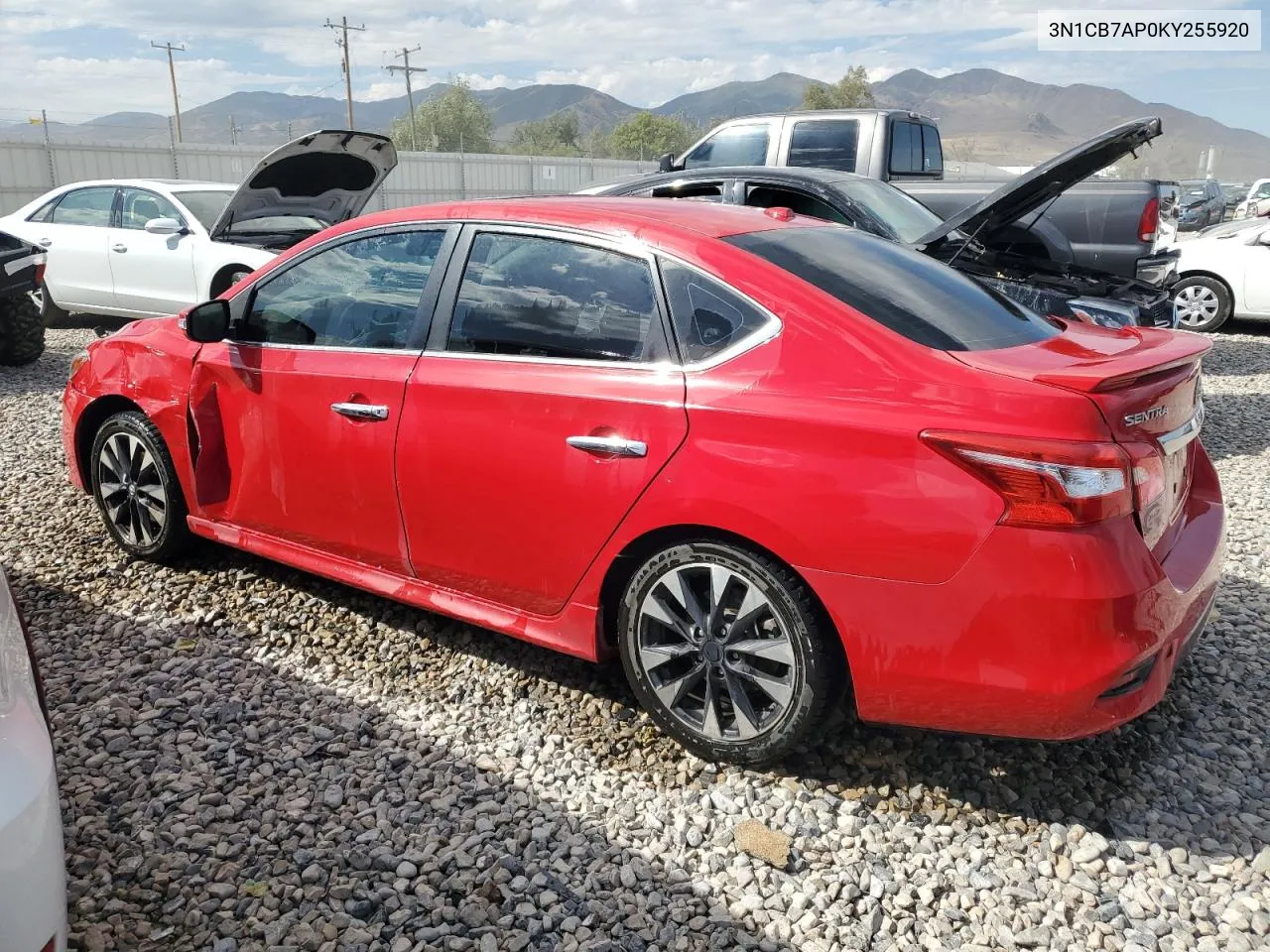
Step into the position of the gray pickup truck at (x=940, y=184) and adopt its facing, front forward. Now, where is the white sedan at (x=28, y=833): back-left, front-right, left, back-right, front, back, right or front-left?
back-left

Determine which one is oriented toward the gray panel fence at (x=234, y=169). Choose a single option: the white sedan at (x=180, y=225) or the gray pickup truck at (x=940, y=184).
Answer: the gray pickup truck

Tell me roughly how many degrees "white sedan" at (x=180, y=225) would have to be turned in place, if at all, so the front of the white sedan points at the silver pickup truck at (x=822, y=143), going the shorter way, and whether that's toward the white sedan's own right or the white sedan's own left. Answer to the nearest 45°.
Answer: approximately 45° to the white sedan's own left

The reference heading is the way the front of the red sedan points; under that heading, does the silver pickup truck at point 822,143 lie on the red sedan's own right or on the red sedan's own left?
on the red sedan's own right

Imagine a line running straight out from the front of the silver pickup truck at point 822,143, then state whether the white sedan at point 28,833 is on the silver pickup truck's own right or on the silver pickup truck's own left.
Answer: on the silver pickup truck's own left

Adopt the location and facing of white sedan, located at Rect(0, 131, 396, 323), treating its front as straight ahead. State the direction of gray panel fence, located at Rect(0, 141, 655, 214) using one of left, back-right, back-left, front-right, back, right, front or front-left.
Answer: back-left

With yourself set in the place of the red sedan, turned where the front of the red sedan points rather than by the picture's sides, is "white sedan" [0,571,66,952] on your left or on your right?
on your left

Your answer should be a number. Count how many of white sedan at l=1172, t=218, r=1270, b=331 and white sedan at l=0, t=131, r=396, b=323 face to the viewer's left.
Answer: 1

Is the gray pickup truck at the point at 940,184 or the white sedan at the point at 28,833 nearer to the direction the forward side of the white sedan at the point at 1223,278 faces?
the gray pickup truck

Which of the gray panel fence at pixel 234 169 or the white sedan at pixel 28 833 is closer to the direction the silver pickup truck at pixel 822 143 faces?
the gray panel fence

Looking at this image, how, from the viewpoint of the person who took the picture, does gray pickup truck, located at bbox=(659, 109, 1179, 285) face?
facing away from the viewer and to the left of the viewer

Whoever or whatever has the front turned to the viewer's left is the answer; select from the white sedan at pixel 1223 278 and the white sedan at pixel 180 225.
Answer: the white sedan at pixel 1223 278

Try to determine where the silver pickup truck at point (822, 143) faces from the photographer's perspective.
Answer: facing away from the viewer and to the left of the viewer

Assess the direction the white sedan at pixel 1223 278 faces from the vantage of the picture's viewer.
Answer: facing to the left of the viewer
